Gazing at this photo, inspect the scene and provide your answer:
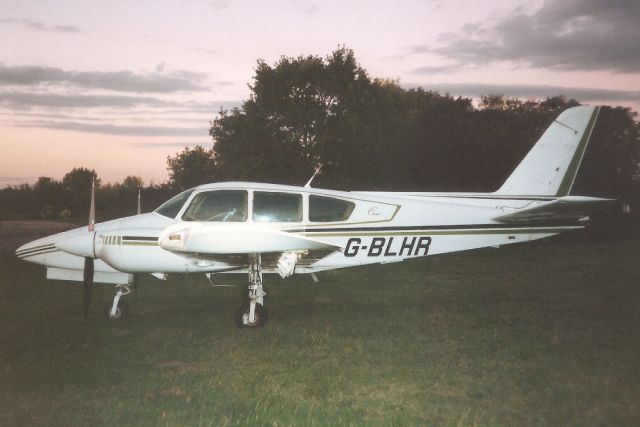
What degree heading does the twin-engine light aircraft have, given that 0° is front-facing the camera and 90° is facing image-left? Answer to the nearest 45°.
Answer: approximately 90°
